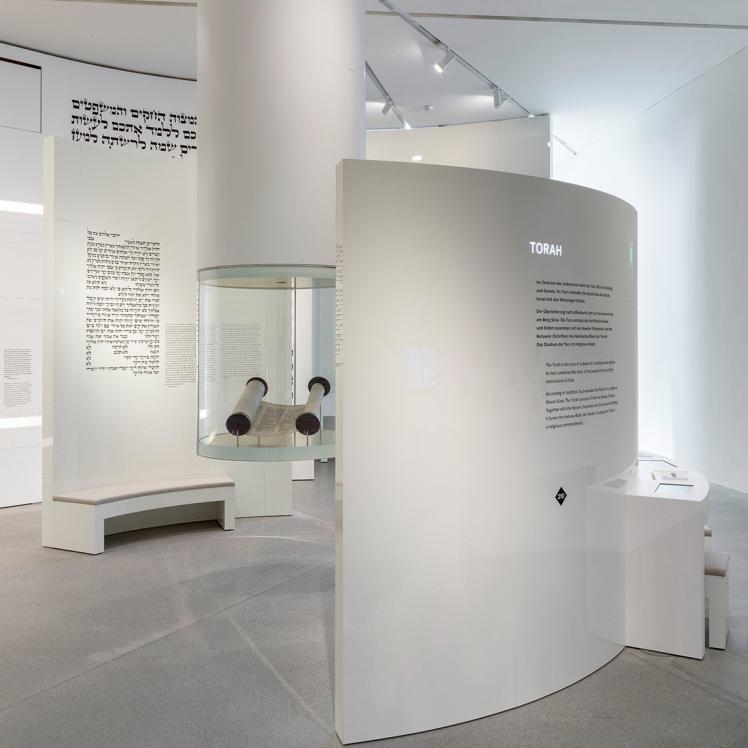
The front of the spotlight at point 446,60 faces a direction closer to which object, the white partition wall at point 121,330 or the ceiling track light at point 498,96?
the white partition wall

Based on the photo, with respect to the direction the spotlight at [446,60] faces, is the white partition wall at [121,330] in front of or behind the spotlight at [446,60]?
in front

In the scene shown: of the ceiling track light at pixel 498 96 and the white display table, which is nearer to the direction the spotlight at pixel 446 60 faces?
the white display table

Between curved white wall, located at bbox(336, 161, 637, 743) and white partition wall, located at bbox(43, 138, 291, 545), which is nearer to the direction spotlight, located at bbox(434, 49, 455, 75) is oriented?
the white partition wall

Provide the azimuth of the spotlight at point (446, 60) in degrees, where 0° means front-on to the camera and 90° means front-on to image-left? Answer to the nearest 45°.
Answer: approximately 45°

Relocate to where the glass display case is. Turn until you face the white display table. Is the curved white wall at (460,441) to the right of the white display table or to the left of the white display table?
right

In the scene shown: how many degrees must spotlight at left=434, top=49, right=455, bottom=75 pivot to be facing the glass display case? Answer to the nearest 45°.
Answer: approximately 45° to its left

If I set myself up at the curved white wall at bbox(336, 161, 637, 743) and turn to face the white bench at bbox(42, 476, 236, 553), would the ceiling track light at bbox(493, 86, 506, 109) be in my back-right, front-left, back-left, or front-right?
front-right

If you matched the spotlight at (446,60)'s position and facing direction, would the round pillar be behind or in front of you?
in front

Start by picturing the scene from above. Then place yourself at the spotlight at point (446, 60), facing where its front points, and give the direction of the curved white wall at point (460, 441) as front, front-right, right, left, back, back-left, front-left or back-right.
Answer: front-left
